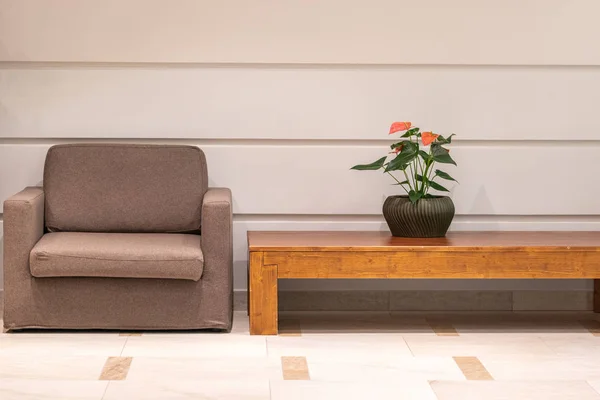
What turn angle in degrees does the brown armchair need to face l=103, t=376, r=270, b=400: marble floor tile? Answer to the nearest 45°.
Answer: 0° — it already faces it

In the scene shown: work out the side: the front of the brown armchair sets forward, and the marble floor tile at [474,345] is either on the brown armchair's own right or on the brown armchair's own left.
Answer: on the brown armchair's own left

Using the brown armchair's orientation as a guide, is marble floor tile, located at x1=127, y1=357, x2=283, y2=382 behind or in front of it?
in front

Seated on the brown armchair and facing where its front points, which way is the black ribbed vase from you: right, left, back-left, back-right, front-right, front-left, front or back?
left

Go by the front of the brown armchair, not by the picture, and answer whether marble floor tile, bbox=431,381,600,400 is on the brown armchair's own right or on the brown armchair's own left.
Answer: on the brown armchair's own left

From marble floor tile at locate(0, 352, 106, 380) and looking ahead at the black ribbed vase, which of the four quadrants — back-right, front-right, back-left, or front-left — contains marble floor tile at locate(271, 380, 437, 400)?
front-right

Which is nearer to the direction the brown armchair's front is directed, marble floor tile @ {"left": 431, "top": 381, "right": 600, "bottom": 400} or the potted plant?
the marble floor tile

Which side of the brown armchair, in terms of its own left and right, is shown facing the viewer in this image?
front

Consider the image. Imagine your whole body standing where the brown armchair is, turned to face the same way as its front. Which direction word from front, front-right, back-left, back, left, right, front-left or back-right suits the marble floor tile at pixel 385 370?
front-left

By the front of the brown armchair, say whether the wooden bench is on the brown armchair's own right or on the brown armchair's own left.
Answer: on the brown armchair's own left
